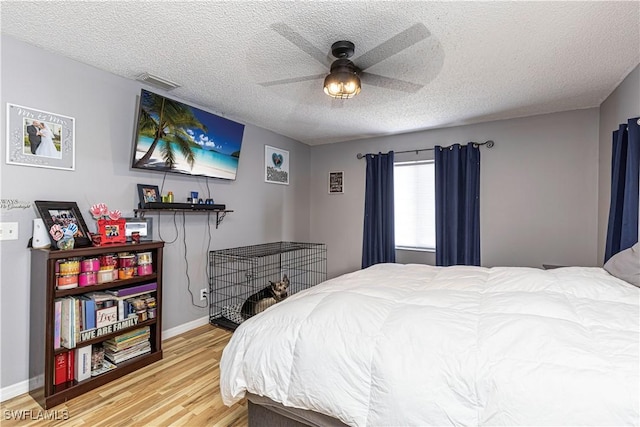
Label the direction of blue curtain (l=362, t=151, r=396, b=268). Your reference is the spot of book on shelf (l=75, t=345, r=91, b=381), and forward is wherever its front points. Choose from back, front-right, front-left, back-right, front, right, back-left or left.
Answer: front-left

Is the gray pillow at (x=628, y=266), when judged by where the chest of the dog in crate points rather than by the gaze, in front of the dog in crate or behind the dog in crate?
in front

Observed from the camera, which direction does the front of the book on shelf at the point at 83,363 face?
facing the viewer and to the right of the viewer

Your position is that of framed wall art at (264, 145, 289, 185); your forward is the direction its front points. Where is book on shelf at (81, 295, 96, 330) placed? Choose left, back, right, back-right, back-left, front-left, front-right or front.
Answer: right
